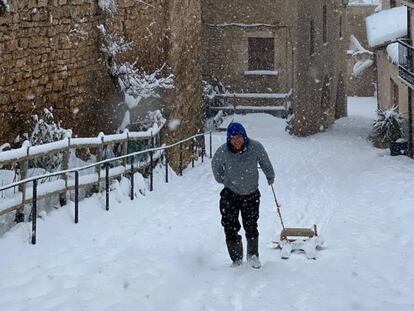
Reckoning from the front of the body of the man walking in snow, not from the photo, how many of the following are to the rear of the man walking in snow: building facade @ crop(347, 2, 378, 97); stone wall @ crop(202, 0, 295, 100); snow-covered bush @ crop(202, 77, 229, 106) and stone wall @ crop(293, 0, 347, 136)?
4

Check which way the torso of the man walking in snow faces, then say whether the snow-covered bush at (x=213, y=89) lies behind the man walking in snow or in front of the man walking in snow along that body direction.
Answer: behind

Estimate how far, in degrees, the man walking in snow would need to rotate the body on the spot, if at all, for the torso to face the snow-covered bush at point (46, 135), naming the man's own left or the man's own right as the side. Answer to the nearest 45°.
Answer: approximately 135° to the man's own right

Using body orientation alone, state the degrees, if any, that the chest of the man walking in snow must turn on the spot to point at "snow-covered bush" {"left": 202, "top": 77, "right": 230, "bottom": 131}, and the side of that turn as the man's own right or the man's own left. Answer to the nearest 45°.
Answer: approximately 180°

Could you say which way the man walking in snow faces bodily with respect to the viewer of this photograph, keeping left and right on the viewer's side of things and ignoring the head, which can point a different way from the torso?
facing the viewer

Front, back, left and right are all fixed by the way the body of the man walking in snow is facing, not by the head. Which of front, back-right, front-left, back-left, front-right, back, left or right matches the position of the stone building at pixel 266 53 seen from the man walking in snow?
back
